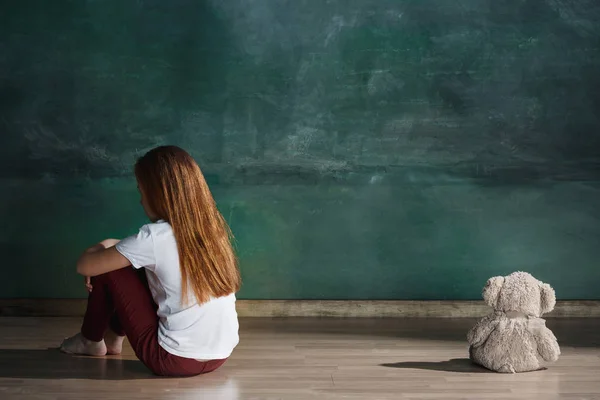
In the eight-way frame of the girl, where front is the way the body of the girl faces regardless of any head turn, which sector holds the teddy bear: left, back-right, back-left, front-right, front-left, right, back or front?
back-right

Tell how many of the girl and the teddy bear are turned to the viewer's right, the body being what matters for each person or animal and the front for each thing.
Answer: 0

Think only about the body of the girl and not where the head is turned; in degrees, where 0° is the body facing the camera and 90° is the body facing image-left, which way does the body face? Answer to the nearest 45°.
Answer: approximately 135°

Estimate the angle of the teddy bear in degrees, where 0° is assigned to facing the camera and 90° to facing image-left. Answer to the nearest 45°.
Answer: approximately 180°

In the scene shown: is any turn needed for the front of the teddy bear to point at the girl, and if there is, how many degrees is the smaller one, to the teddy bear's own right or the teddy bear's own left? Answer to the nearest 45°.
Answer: approximately 135° to the teddy bear's own left
